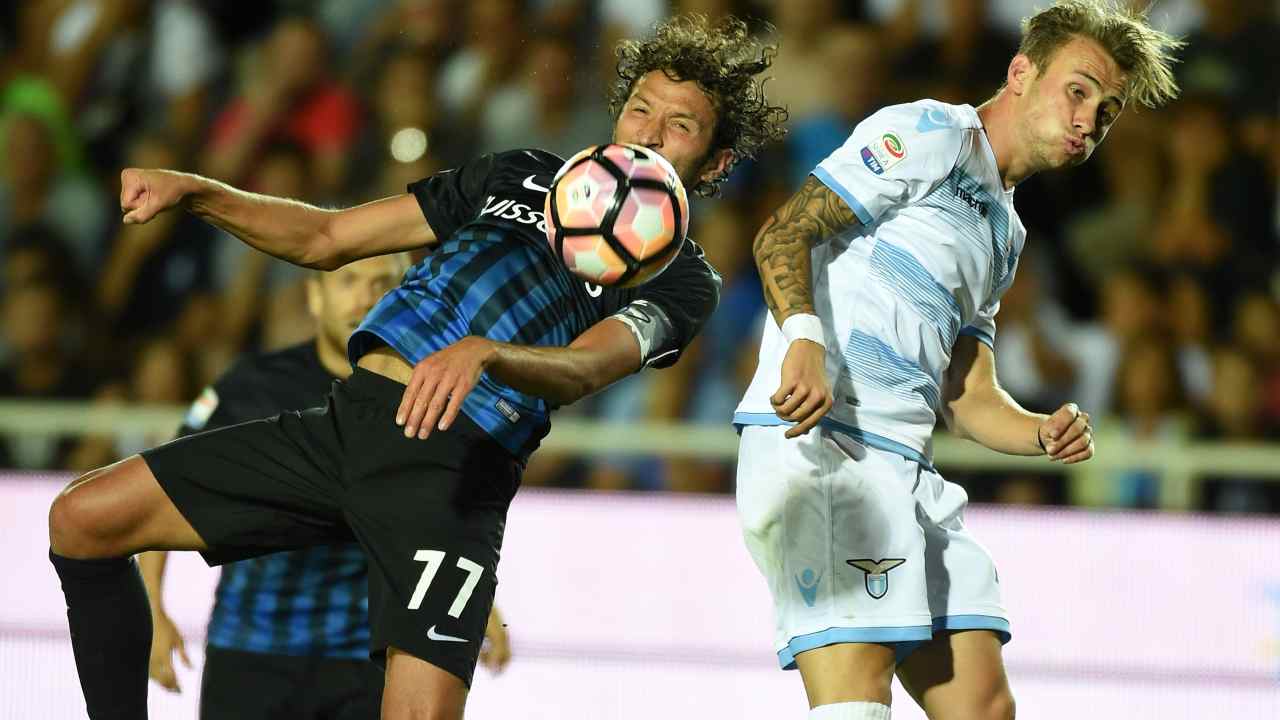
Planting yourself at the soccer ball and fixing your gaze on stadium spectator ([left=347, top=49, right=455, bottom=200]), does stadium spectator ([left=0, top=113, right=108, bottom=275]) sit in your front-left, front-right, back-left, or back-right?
front-left

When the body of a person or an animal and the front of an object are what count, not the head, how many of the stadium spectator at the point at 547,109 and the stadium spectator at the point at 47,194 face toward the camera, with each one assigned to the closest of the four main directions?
2

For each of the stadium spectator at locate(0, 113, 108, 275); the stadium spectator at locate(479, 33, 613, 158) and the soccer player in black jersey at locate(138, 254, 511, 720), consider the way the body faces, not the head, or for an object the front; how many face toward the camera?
3

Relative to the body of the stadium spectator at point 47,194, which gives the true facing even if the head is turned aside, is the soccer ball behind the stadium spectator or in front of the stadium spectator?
in front

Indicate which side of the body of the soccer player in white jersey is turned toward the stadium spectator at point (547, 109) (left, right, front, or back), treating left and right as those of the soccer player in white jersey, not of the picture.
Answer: back

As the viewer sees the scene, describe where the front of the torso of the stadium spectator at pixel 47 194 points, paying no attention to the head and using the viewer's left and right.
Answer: facing the viewer

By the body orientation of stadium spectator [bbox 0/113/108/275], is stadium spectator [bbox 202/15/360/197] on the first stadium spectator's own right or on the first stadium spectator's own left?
on the first stadium spectator's own left

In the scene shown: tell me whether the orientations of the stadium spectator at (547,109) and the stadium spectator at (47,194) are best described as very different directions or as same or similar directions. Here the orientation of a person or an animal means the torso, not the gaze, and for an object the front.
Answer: same or similar directions

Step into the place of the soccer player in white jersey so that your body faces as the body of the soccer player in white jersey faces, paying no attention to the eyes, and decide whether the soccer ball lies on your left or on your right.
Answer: on your right

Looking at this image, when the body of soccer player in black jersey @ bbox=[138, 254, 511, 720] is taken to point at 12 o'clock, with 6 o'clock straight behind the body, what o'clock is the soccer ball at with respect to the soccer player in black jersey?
The soccer ball is roughly at 11 o'clock from the soccer player in black jersey.

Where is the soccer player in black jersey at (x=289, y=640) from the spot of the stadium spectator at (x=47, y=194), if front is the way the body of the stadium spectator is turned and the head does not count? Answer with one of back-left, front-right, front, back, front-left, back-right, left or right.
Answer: front

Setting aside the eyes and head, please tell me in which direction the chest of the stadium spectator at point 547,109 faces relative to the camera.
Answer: toward the camera

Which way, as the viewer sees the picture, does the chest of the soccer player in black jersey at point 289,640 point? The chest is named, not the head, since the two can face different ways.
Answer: toward the camera

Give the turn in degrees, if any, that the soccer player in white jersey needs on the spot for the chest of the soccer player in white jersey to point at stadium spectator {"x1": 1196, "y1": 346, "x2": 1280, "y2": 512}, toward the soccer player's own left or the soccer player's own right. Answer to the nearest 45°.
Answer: approximately 135° to the soccer player's own left

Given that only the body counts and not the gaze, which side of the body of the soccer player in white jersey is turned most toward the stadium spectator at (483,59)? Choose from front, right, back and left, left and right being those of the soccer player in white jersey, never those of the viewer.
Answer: back

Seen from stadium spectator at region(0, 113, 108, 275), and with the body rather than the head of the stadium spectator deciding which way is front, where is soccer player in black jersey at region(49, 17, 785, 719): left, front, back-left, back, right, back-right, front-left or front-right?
front

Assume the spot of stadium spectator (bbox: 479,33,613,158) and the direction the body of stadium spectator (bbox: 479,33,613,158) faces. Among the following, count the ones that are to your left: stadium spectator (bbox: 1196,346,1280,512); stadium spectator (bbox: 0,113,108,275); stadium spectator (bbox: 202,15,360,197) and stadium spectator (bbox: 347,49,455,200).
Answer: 1

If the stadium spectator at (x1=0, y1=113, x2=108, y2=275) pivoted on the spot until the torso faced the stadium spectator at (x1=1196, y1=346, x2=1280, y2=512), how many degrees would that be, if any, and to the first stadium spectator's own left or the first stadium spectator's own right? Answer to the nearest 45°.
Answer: approximately 45° to the first stadium spectator's own left

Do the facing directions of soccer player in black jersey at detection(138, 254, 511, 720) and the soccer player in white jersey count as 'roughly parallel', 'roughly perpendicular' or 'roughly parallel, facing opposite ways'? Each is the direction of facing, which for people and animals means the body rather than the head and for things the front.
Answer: roughly parallel
